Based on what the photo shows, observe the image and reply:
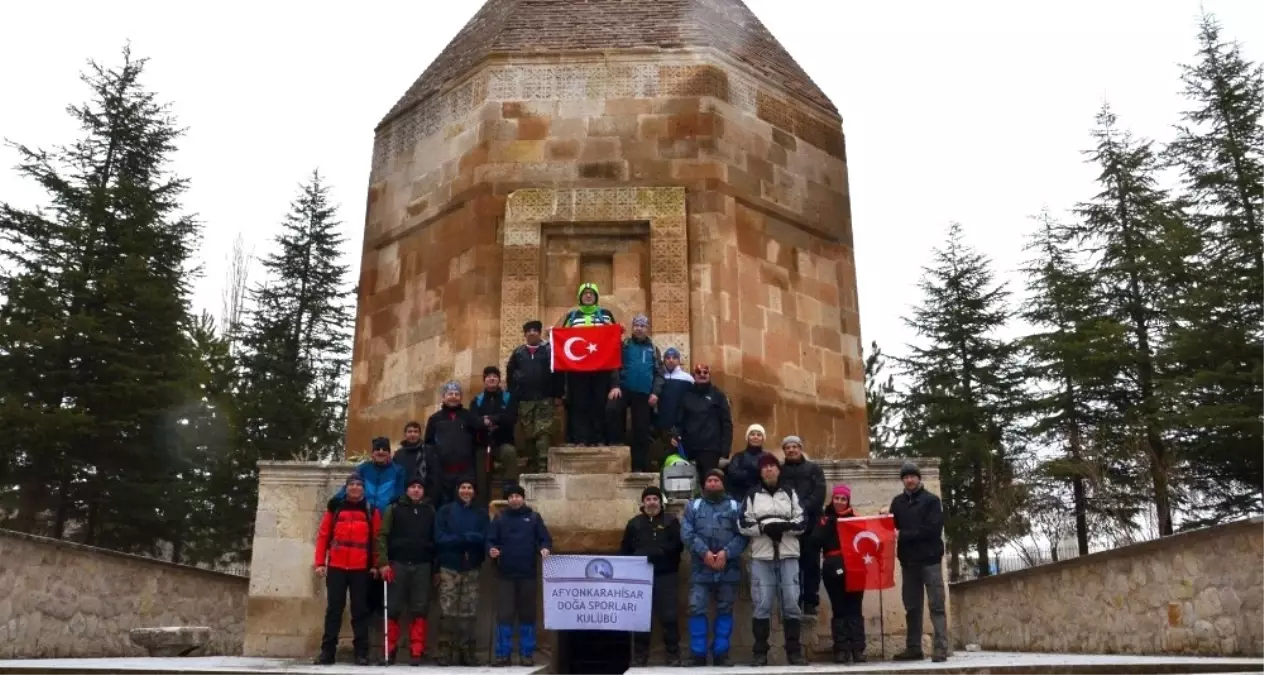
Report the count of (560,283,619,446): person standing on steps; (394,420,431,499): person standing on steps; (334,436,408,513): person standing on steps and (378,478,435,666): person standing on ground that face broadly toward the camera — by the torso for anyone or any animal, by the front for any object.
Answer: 4

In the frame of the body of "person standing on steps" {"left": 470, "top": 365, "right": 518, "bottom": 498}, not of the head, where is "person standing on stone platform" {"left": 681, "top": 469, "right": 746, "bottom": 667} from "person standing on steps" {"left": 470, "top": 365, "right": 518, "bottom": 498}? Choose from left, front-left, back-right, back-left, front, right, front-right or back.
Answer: front-left

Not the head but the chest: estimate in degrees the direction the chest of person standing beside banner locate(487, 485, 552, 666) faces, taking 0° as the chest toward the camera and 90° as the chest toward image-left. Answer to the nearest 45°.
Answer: approximately 0°

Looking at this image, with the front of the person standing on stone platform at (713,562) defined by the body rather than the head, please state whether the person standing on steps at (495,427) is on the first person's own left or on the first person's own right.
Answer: on the first person's own right

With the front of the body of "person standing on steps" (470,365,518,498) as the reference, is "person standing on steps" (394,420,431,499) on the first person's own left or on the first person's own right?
on the first person's own right

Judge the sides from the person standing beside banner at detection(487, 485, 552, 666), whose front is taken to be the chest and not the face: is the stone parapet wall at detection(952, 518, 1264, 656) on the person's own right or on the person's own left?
on the person's own left

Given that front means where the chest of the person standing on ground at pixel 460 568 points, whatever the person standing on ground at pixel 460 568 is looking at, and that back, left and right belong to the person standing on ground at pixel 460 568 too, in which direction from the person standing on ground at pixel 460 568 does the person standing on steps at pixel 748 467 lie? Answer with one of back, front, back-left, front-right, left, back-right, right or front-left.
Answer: left

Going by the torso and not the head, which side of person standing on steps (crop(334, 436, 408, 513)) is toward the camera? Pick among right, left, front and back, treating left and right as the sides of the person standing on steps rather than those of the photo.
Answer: front

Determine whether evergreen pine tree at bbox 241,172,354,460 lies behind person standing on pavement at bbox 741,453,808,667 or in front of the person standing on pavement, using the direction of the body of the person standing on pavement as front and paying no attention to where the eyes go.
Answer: behind

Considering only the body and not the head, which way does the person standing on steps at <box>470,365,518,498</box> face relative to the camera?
toward the camera
